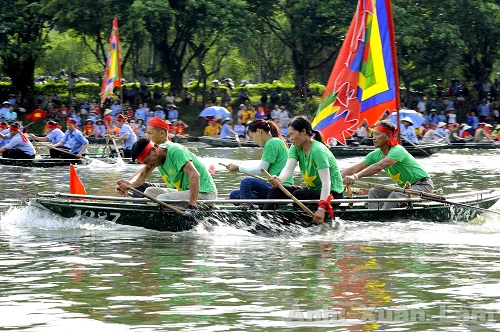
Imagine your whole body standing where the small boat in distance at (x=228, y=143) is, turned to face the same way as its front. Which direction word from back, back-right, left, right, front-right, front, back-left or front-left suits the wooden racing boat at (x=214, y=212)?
left

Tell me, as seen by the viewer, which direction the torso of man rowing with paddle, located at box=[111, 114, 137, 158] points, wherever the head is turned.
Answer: to the viewer's left

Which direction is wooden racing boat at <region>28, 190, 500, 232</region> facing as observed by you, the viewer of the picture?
facing to the left of the viewer

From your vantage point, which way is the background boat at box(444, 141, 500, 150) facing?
to the viewer's left

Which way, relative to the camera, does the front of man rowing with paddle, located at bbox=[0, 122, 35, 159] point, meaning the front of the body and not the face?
to the viewer's left

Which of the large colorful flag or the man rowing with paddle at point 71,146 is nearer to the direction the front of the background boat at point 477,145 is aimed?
the man rowing with paddle

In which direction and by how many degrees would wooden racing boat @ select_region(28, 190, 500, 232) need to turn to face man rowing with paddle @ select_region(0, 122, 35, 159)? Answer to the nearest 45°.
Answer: approximately 45° to its right

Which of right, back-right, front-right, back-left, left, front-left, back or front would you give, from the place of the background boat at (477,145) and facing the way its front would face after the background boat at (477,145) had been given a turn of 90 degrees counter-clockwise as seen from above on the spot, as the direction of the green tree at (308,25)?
back-right

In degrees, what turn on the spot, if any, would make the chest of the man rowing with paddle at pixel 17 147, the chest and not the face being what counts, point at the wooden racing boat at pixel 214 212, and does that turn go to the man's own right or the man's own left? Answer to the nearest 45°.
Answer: approximately 90° to the man's own left

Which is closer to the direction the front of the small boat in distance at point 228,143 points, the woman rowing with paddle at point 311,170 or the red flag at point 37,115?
the red flag

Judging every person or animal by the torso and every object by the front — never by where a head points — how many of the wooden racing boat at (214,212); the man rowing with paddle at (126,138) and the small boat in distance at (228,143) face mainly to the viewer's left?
3

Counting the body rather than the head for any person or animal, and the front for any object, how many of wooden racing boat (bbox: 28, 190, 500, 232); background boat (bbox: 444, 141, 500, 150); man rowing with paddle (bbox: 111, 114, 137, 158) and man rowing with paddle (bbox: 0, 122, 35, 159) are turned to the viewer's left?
4

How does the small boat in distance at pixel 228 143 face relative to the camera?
to the viewer's left
